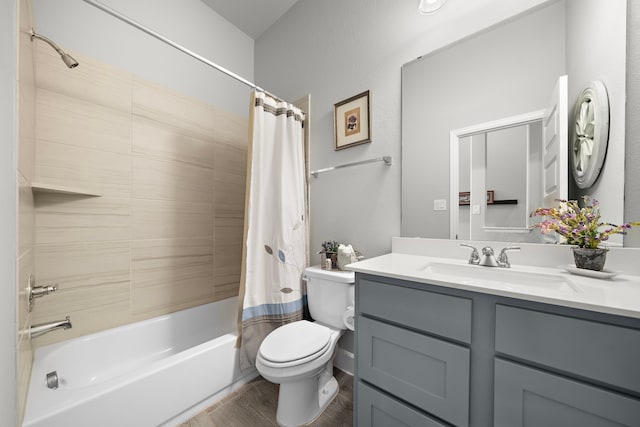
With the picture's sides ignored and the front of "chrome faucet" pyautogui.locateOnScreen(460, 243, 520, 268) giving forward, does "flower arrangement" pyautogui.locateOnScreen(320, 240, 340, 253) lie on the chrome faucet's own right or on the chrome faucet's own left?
on the chrome faucet's own right

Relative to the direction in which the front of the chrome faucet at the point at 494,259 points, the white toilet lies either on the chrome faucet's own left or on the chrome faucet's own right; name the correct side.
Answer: on the chrome faucet's own right
